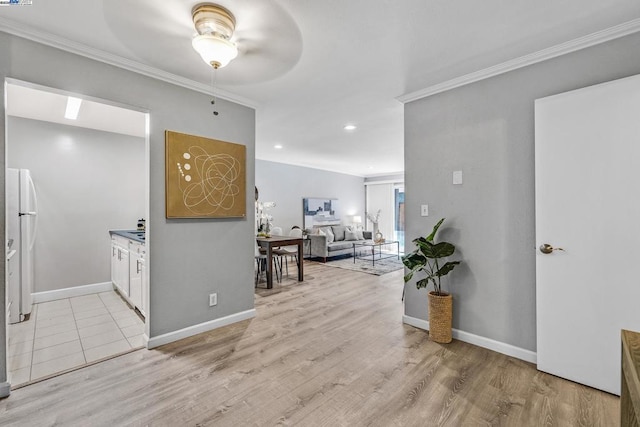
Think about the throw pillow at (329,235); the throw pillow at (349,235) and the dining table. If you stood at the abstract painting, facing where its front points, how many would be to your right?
0

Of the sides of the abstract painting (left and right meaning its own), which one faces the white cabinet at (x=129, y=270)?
back

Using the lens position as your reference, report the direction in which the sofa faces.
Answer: facing the viewer and to the right of the viewer

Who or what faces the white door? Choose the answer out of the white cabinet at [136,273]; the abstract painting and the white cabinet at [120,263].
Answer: the abstract painting

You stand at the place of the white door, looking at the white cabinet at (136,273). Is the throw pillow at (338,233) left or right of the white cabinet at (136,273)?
right

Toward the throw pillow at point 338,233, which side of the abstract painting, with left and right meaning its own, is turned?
left

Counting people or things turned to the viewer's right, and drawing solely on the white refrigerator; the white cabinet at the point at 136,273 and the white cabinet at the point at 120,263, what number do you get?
1

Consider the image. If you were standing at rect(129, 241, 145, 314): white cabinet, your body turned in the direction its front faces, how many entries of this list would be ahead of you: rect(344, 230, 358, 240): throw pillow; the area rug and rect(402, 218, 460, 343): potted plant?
0

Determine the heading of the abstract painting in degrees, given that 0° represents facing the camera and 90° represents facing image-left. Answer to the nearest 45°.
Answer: approximately 315°

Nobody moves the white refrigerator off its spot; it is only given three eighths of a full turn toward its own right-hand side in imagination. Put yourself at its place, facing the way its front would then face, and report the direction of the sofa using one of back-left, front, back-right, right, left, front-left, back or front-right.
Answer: back-left

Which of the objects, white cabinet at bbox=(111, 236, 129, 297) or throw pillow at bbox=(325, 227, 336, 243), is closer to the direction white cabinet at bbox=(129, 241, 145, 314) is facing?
the white cabinet

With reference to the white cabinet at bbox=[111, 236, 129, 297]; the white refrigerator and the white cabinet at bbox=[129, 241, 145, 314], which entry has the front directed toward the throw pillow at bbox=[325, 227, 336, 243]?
the white refrigerator

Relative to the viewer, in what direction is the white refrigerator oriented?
to the viewer's right

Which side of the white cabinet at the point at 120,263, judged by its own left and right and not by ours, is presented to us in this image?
left

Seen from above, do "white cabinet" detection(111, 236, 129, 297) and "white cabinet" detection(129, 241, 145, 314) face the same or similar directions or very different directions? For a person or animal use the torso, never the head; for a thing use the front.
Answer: same or similar directions

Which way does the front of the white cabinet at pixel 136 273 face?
to the viewer's left
